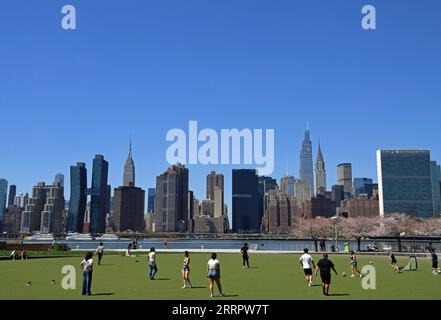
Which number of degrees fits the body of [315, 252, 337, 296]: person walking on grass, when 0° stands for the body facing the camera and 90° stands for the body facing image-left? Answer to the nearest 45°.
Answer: approximately 180°
